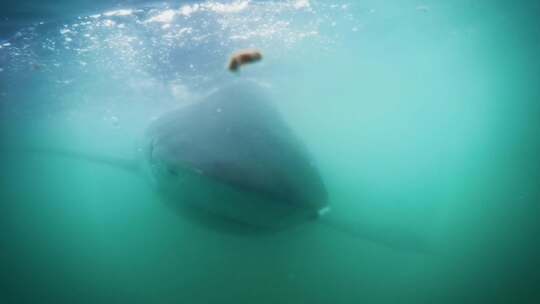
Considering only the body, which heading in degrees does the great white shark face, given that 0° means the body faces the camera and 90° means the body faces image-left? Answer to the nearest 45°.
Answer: approximately 0°
